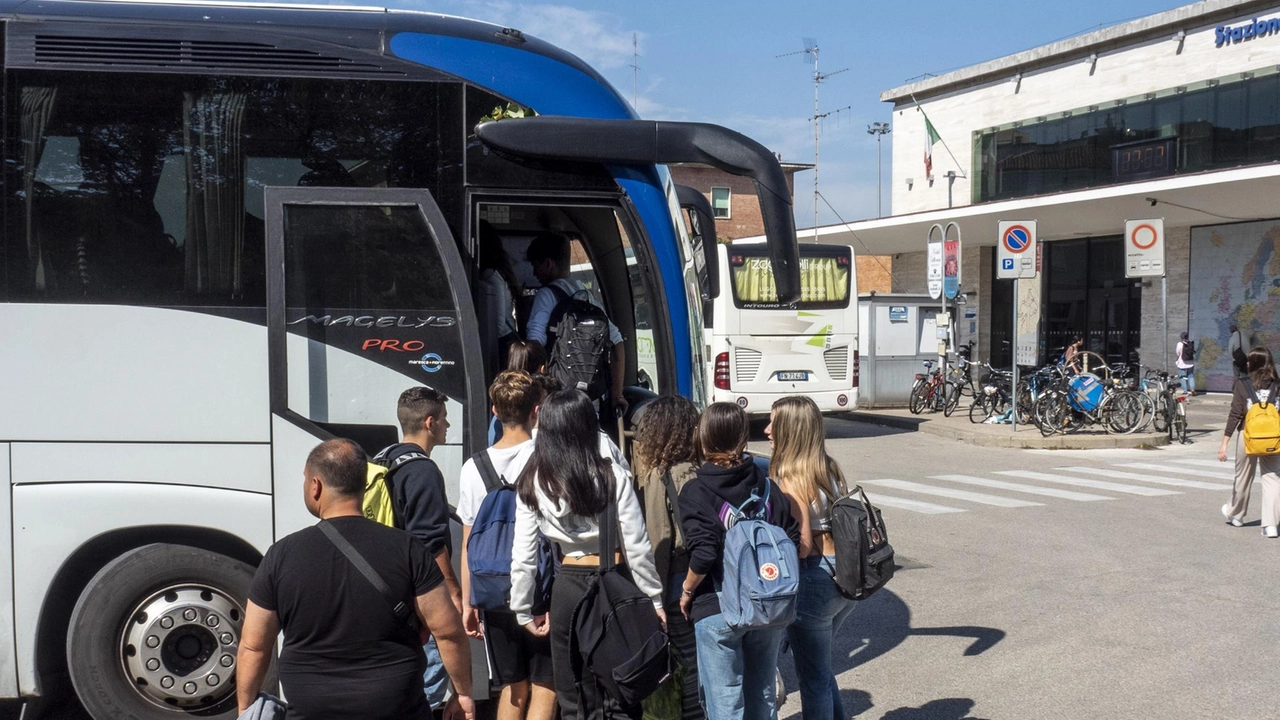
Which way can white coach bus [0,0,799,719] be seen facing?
to the viewer's right

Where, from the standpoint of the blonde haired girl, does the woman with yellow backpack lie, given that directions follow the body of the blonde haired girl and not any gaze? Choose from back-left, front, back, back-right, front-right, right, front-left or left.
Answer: right

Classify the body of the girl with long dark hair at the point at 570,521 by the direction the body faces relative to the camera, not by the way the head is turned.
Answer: away from the camera

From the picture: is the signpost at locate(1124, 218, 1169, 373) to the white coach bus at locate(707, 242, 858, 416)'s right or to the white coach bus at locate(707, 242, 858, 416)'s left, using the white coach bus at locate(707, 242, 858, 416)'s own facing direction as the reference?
on its right

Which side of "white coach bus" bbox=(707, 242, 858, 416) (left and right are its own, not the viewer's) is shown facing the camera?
back

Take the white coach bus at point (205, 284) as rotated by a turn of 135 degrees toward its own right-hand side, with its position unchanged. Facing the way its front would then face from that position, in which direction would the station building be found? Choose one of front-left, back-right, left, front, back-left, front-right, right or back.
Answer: back

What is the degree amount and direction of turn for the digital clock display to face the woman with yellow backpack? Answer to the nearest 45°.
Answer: approximately 45° to its left

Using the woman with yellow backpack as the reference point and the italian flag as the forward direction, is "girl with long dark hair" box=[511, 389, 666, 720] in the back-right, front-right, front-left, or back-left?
back-left

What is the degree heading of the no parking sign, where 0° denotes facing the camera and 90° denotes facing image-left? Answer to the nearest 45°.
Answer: approximately 0°

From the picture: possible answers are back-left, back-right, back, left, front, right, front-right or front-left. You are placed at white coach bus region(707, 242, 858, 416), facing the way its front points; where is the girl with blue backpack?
back

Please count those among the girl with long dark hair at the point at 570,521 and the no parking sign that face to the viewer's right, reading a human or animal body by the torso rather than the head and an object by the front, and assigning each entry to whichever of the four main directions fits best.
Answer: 0

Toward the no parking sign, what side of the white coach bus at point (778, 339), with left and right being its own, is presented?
back

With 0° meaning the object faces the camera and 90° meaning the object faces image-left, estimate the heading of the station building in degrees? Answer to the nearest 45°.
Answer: approximately 45°

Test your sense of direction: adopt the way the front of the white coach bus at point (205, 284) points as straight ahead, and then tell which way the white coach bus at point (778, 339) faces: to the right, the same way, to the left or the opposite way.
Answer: to the left

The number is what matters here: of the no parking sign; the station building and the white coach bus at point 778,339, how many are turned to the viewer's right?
0

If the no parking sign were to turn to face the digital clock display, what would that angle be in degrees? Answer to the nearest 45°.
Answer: approximately 180°

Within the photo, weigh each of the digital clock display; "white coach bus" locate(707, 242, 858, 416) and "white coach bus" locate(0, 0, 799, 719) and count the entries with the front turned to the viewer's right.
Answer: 1
